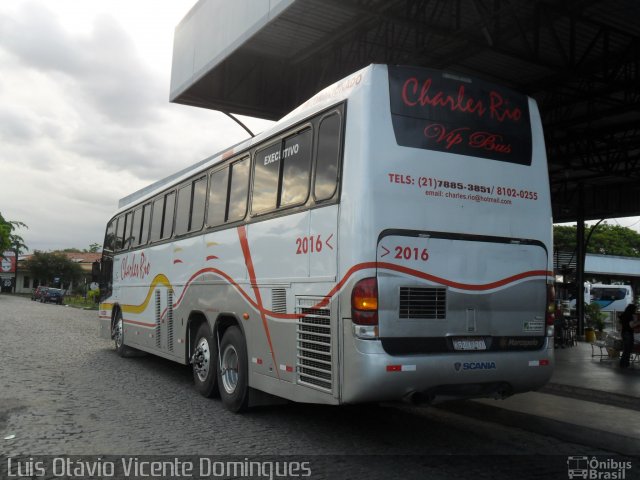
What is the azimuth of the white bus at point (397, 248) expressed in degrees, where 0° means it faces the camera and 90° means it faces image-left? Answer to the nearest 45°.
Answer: approximately 135°

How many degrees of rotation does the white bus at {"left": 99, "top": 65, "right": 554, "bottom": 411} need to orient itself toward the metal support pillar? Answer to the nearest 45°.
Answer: approximately 90° to its right

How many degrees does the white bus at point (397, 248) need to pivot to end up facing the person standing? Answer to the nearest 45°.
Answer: approximately 90° to its right
